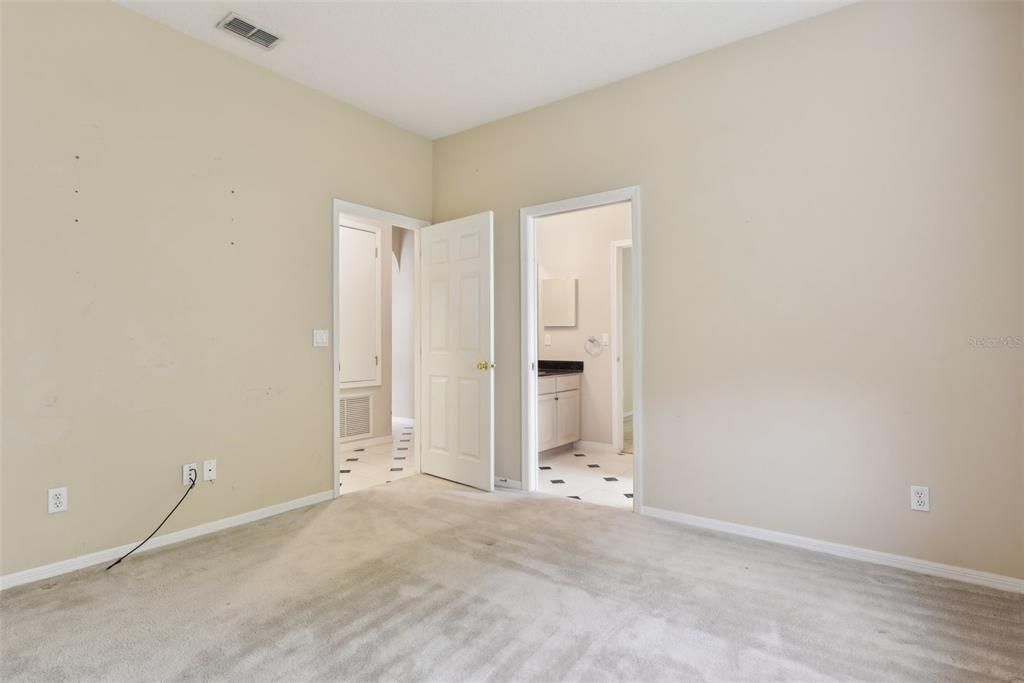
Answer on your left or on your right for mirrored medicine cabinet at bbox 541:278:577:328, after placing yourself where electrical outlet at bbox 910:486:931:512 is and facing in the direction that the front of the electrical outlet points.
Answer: on your right

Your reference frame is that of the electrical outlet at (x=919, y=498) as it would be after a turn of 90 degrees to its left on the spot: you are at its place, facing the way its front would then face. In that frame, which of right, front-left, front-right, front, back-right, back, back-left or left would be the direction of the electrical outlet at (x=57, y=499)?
back-right

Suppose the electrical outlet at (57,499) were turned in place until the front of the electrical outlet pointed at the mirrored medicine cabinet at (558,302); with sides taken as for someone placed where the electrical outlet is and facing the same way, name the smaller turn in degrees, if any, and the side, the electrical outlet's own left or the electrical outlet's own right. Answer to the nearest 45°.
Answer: approximately 90° to the electrical outlet's own left

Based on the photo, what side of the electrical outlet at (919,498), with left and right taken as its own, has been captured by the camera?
front

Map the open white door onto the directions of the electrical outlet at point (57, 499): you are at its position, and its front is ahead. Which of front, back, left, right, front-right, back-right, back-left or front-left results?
left

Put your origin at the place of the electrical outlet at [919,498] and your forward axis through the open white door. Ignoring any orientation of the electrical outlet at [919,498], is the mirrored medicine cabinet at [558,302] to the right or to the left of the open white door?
right

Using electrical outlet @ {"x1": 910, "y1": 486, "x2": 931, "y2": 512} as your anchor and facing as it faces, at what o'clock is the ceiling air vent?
The ceiling air vent is roughly at 2 o'clock from the electrical outlet.

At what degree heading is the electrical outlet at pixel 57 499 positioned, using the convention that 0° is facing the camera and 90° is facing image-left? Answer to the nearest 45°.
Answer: approximately 0°
